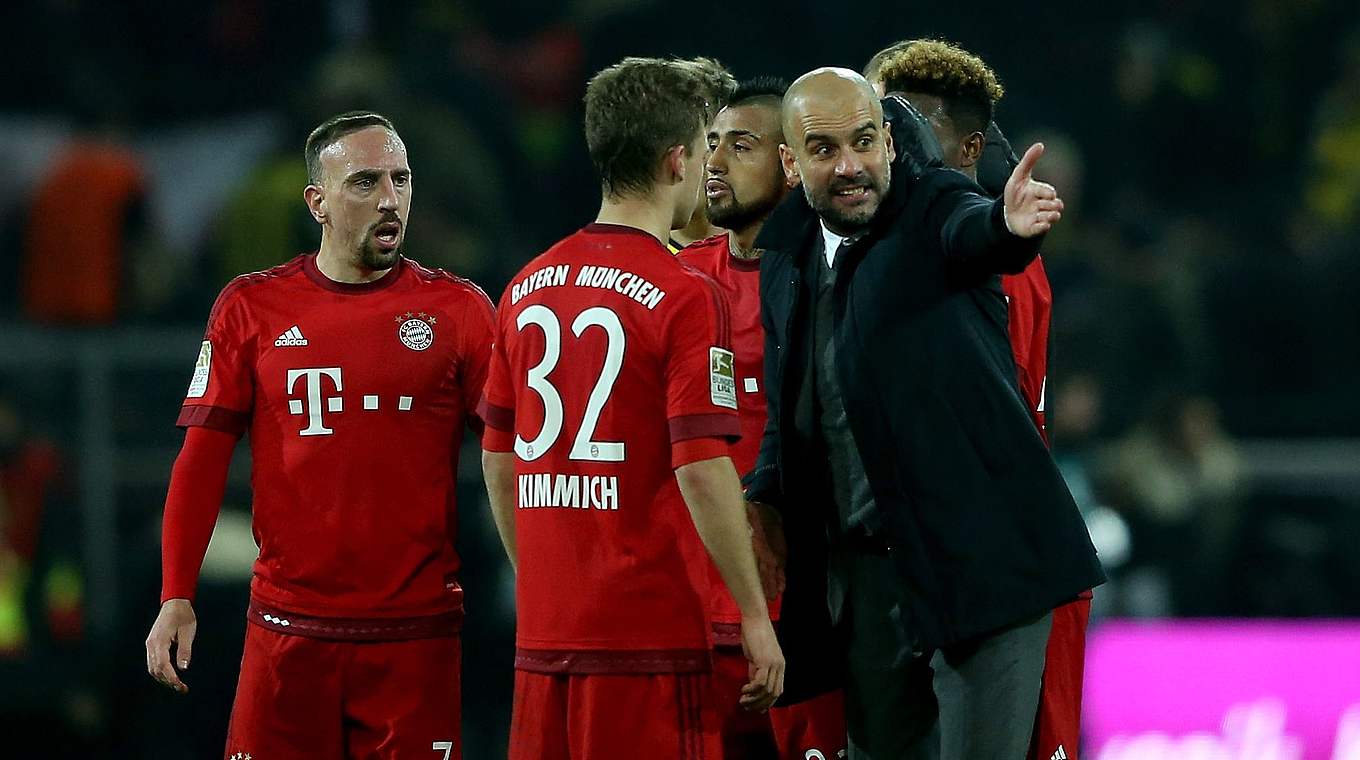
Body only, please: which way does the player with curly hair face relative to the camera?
to the viewer's left

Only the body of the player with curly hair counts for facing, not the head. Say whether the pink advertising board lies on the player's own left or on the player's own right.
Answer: on the player's own right

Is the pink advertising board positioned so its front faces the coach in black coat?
yes

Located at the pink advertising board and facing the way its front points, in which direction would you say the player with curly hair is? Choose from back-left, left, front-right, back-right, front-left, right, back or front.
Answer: front

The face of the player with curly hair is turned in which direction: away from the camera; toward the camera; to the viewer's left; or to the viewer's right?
to the viewer's left

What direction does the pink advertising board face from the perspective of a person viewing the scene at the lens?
facing the viewer
